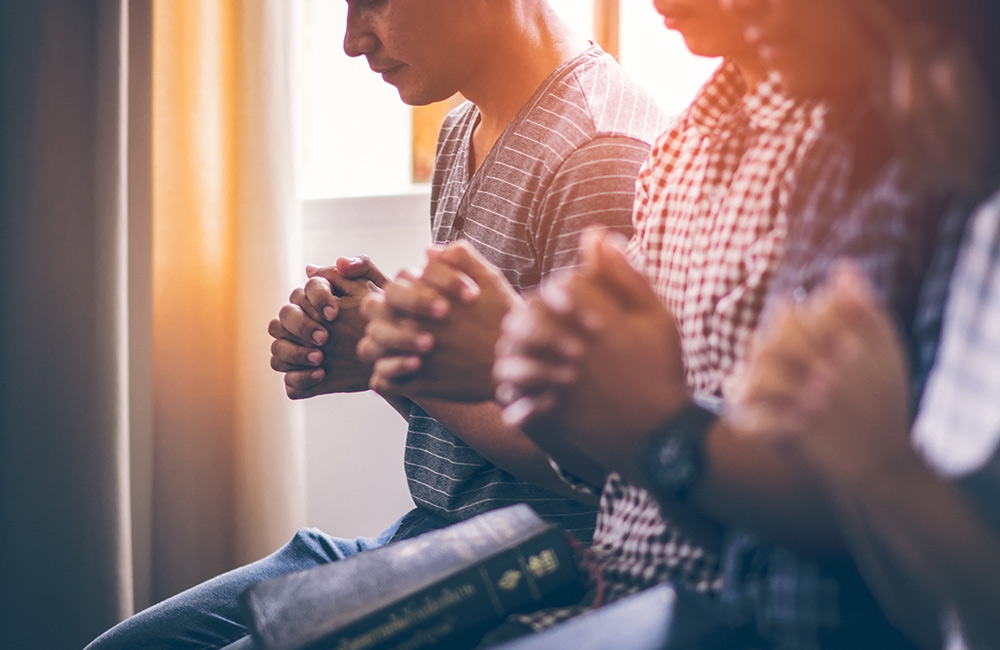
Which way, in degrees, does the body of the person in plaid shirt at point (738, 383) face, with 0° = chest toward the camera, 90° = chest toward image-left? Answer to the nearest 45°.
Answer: approximately 90°

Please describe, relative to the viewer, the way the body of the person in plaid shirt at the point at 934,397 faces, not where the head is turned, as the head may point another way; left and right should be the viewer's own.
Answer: facing to the left of the viewer

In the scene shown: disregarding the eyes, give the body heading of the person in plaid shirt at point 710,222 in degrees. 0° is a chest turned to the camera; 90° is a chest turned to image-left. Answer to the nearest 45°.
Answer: approximately 90°
